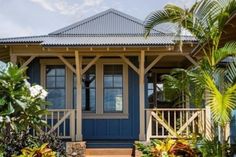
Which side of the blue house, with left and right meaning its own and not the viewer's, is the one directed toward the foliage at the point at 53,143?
front

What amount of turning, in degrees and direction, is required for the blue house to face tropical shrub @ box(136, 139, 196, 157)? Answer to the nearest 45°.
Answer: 0° — it already faces it

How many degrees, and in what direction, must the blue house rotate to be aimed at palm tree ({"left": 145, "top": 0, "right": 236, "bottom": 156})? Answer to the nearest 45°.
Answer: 0° — it already faces it

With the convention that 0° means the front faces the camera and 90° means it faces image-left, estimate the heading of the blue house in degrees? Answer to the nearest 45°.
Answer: approximately 0°

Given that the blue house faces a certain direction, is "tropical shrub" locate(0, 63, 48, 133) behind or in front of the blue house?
in front

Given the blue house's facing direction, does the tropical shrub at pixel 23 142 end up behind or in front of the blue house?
in front

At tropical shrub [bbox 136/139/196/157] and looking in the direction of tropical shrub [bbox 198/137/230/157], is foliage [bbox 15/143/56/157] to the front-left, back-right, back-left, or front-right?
back-right

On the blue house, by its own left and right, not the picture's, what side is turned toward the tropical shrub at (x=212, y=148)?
front

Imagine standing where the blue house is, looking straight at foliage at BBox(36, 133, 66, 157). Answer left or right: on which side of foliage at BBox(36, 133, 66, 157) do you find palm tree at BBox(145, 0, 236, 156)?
left

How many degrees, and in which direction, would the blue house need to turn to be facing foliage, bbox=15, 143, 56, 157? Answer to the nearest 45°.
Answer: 0° — it already faces it
